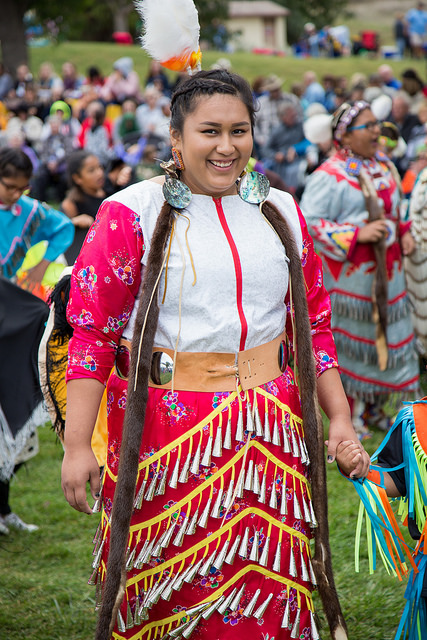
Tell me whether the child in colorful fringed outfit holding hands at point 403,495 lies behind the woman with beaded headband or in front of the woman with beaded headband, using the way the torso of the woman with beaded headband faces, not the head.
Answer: in front

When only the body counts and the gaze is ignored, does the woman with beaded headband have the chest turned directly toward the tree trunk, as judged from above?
no

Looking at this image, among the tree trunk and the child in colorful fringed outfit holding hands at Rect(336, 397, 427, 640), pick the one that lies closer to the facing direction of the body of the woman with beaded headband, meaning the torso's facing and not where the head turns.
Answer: the child in colorful fringed outfit holding hands
